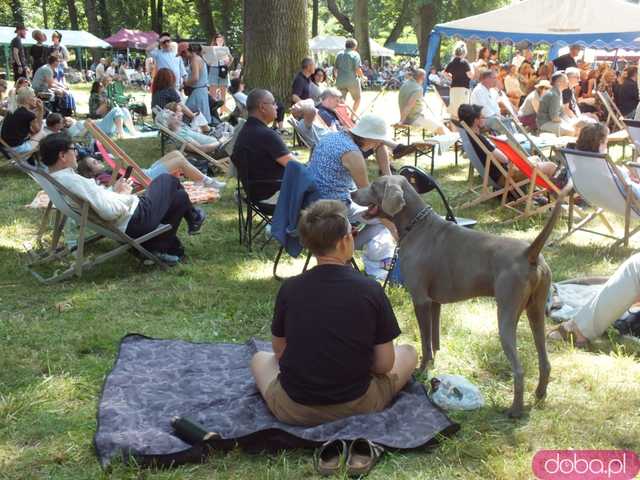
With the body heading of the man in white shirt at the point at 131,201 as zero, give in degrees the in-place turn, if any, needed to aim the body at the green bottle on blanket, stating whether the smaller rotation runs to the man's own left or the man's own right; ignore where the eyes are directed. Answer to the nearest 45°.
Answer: approximately 90° to the man's own right

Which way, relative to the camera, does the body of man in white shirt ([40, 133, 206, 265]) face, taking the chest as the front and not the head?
to the viewer's right

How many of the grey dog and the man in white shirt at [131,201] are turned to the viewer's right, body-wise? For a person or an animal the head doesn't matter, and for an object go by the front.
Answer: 1

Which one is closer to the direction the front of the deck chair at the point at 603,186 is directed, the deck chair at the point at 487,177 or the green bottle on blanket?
the deck chair

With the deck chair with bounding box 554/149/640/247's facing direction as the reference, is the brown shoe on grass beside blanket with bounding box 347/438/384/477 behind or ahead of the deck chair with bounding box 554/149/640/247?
behind

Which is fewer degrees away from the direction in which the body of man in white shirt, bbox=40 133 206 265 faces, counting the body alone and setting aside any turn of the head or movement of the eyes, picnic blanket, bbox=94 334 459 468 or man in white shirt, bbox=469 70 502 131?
the man in white shirt

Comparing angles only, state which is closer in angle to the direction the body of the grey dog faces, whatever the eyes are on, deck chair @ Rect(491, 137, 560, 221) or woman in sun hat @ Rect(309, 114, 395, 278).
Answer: the woman in sun hat
